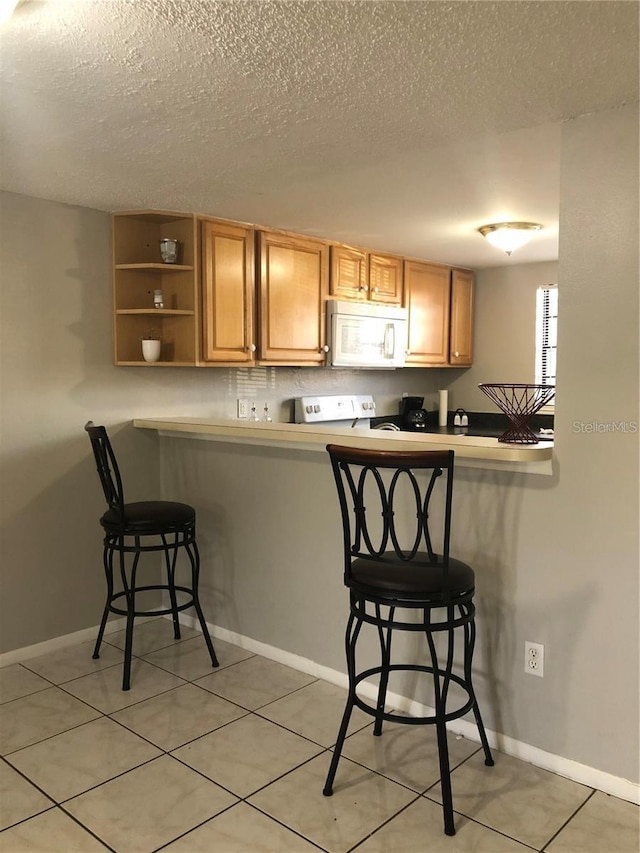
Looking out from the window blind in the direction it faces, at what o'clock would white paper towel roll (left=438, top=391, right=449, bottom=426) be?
The white paper towel roll is roughly at 2 o'clock from the window blind.

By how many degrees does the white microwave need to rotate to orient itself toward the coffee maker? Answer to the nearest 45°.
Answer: approximately 90° to its left

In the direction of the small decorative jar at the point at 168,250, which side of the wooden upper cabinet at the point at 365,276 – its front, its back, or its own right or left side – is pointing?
right

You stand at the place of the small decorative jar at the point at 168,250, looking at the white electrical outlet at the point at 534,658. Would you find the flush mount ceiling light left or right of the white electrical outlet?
left

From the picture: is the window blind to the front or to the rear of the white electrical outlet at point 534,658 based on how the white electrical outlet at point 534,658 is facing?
to the rear

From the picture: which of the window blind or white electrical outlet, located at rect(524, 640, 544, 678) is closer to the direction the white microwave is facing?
the white electrical outlet

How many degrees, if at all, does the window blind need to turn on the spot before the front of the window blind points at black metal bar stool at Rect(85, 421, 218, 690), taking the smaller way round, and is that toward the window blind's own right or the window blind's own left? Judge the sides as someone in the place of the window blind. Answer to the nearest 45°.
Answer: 0° — it already faces it

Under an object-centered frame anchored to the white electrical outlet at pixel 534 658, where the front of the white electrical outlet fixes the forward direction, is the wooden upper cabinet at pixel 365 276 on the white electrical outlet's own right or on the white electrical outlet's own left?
on the white electrical outlet's own right

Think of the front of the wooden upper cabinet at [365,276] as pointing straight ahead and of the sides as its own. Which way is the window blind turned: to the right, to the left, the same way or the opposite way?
to the right

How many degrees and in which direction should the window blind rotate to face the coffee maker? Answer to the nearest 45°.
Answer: approximately 45° to its right

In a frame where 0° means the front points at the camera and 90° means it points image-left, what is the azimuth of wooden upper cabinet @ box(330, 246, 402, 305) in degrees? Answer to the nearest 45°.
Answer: approximately 315°

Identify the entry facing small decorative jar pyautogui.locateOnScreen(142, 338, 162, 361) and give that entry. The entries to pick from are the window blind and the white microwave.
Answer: the window blind

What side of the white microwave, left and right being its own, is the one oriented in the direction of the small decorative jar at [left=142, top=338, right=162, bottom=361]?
right

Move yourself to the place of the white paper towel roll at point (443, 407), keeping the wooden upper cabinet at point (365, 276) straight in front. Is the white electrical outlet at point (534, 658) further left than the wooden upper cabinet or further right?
left

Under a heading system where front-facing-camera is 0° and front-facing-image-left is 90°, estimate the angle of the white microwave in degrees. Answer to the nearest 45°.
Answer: approximately 315°
